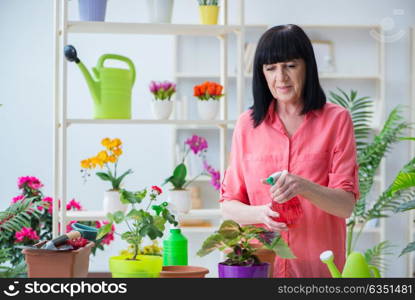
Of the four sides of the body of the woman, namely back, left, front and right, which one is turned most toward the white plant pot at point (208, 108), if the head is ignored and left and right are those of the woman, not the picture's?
back

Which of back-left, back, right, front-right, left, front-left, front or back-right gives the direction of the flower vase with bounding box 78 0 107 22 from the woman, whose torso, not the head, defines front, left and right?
back-right

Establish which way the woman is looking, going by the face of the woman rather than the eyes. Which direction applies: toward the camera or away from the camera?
toward the camera

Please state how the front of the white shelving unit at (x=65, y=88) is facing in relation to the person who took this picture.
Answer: facing the viewer

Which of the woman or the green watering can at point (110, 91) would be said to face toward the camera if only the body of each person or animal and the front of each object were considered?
the woman

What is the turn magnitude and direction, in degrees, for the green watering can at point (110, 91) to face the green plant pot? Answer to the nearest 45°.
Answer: approximately 90° to its left

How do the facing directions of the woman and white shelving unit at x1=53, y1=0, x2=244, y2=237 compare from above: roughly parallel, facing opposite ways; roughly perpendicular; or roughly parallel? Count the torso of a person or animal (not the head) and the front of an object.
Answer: roughly parallel

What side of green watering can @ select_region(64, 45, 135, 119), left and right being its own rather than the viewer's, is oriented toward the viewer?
left

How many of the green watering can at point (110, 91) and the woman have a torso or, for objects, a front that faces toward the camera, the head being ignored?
1

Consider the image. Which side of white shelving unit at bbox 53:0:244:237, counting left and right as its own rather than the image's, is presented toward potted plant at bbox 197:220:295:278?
front

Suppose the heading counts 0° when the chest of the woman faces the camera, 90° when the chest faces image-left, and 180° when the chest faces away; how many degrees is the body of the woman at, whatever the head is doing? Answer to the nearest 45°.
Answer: approximately 0°

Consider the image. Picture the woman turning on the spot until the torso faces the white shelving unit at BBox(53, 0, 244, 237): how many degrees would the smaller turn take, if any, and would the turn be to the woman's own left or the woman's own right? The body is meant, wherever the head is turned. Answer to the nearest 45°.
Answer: approximately 135° to the woman's own right

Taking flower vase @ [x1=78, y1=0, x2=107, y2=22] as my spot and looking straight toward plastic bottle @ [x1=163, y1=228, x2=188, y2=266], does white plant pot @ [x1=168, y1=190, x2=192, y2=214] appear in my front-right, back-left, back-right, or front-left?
front-left

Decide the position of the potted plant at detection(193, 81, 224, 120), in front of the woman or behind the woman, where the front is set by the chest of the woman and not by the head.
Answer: behind
